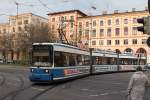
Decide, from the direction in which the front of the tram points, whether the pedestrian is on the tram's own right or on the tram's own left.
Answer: on the tram's own left

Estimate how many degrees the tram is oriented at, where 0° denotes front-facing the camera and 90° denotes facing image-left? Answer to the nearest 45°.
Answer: approximately 45°

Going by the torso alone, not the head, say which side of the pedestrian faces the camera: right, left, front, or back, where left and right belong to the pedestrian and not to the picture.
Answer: back

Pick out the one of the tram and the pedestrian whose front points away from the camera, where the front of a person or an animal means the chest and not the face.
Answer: the pedestrian

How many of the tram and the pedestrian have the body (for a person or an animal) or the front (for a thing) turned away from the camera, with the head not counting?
1
